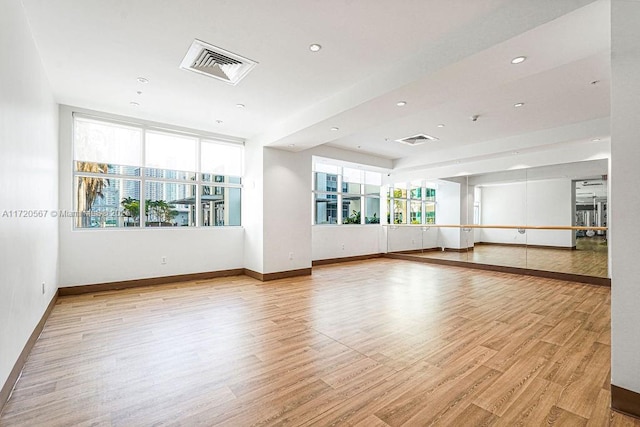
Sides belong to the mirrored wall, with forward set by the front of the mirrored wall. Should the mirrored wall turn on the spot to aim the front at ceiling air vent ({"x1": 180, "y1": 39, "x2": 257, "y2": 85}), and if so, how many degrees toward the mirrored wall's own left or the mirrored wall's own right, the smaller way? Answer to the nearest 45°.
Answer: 0° — it already faces it

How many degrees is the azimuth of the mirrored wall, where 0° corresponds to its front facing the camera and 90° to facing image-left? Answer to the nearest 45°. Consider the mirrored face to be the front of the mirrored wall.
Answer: approximately 45°

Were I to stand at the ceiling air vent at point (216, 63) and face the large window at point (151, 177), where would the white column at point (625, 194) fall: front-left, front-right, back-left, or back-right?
back-right
